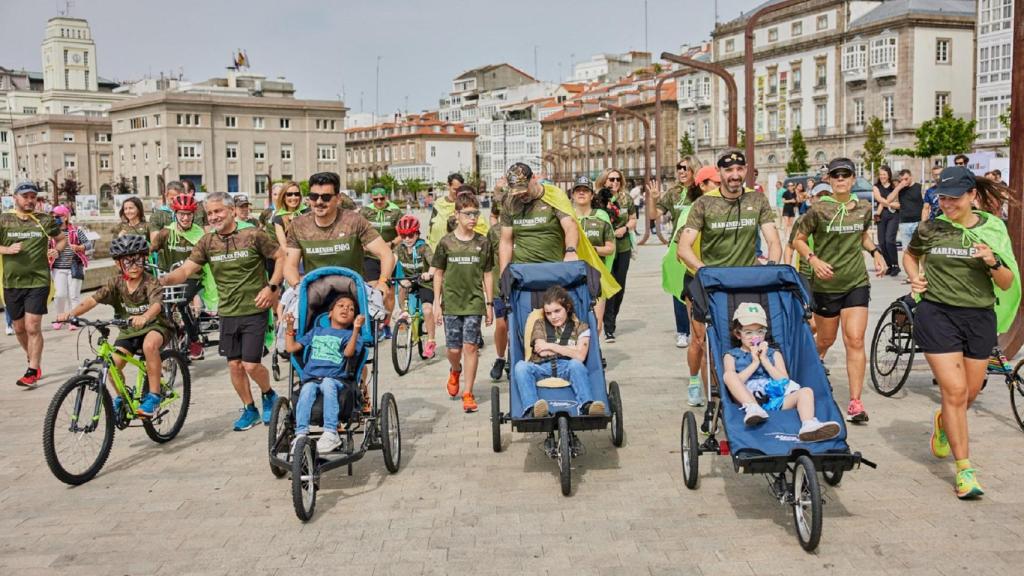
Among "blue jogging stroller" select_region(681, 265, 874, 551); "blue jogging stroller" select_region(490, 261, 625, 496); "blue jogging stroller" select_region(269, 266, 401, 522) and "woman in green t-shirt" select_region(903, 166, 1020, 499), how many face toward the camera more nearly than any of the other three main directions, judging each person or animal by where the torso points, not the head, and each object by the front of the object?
4

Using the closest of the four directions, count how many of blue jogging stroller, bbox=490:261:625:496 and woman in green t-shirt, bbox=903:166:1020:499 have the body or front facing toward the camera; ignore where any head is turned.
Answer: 2

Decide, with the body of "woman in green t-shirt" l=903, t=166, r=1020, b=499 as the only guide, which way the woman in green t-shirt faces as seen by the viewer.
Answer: toward the camera

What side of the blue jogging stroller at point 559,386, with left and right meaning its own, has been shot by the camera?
front

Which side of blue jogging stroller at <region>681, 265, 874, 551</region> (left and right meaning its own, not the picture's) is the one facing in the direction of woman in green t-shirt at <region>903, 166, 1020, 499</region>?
left

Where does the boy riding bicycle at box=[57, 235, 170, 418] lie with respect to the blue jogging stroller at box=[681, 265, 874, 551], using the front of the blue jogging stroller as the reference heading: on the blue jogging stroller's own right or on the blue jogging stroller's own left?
on the blue jogging stroller's own right

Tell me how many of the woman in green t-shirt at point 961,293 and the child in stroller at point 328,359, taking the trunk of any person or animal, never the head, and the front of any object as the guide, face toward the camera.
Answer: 2

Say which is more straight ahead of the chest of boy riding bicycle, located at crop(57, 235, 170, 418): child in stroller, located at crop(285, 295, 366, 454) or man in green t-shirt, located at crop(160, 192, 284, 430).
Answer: the child in stroller

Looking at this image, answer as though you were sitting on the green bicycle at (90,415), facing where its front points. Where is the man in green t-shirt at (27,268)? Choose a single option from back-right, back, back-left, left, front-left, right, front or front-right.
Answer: back-right

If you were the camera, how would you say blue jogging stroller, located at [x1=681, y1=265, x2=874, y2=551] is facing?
facing the viewer

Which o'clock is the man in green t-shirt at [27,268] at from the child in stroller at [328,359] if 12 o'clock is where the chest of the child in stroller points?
The man in green t-shirt is roughly at 5 o'clock from the child in stroller.

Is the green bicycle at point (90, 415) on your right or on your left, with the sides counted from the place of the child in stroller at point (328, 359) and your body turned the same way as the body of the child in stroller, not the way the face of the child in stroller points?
on your right

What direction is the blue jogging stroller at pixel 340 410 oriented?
toward the camera

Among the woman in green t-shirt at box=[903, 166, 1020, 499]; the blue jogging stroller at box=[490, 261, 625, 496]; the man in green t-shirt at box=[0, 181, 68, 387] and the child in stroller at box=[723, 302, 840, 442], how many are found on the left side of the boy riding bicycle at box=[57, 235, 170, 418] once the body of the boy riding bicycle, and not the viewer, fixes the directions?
3
